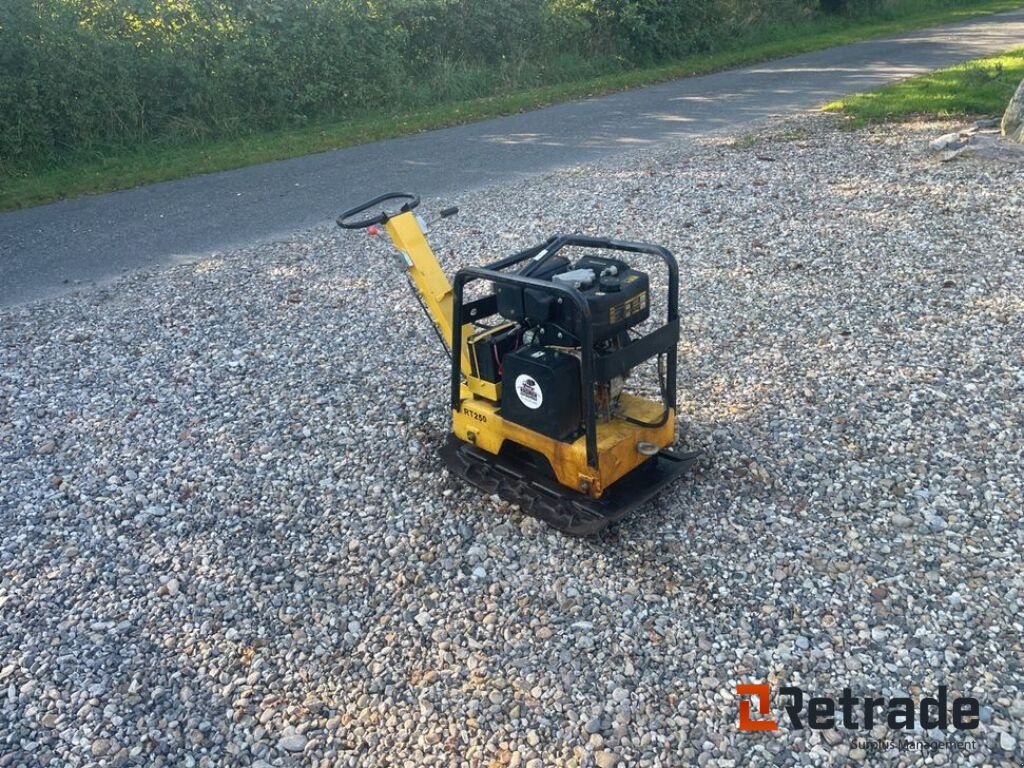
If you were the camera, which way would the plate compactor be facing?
facing the viewer and to the right of the viewer
